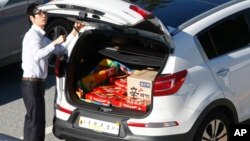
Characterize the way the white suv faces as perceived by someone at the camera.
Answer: facing away from the viewer and to the right of the viewer

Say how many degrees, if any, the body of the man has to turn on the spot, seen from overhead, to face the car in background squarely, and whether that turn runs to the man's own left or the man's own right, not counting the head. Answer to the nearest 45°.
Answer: approximately 90° to the man's own left

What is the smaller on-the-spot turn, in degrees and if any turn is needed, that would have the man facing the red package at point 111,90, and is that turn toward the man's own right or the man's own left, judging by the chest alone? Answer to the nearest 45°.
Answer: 0° — they already face it

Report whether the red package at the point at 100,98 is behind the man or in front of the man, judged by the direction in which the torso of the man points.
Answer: in front

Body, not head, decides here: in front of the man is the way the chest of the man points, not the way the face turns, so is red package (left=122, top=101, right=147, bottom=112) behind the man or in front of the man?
in front

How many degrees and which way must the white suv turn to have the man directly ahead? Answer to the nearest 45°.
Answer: approximately 135° to its left

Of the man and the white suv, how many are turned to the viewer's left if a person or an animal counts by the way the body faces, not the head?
0

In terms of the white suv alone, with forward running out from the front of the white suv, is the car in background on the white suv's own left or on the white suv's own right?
on the white suv's own left

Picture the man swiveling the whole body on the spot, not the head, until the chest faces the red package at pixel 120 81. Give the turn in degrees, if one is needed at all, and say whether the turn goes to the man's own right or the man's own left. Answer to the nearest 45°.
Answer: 0° — they already face it

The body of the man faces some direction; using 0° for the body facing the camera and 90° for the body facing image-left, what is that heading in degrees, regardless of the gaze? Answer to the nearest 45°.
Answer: approximately 270°
